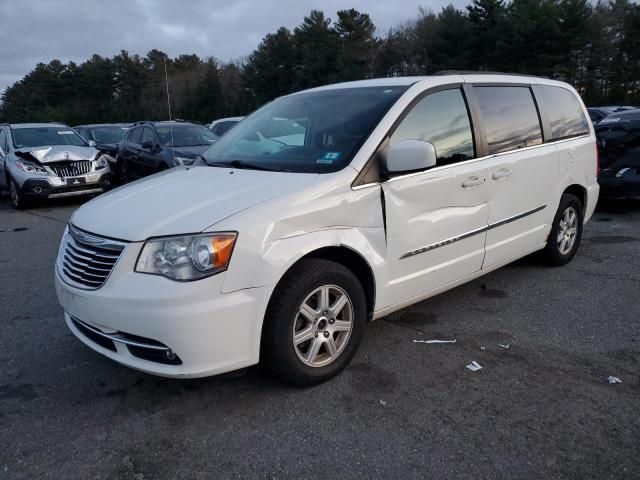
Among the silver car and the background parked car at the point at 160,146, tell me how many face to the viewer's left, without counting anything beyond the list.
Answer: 0

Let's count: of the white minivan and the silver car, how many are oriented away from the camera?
0

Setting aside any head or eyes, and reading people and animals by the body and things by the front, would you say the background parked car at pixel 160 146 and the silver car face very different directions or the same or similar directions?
same or similar directions

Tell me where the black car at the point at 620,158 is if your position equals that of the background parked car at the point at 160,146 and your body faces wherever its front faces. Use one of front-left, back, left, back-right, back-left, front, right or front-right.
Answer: front

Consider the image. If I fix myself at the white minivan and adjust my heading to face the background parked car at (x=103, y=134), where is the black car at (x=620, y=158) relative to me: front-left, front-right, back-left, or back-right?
front-right

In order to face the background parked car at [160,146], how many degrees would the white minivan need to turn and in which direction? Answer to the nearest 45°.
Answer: approximately 135° to its right

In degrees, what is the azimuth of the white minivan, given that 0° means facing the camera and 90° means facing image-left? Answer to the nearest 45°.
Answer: approximately 45°

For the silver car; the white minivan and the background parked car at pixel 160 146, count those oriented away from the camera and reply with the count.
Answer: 0

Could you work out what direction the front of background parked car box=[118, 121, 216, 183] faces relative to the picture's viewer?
facing the viewer and to the right of the viewer

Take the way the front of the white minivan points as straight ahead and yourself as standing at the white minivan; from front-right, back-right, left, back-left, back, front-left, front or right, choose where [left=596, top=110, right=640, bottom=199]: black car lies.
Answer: back
